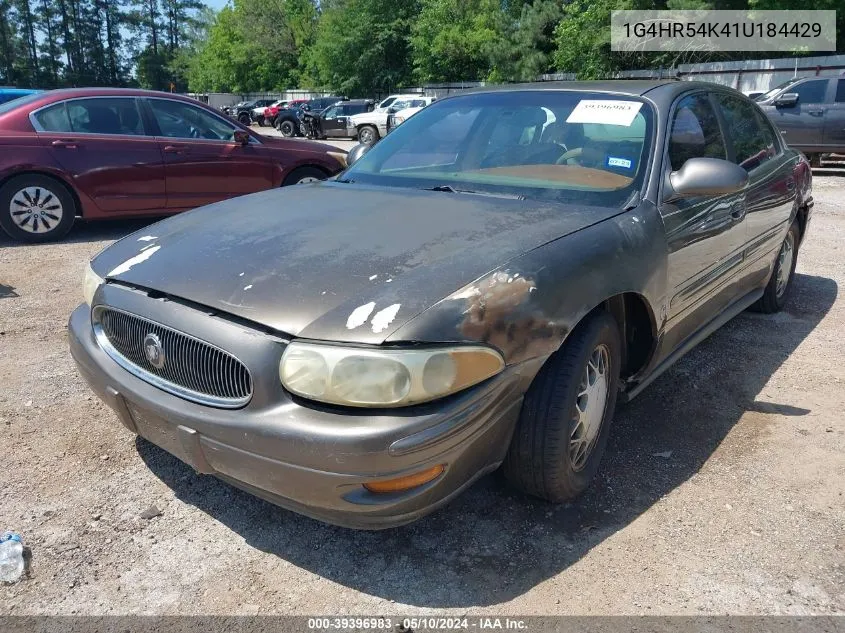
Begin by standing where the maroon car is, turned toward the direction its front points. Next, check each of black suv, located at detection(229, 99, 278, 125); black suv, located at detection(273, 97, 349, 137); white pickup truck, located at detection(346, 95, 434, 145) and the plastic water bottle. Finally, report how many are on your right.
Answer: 1

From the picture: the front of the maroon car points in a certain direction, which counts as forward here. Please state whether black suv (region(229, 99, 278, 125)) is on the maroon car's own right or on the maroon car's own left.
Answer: on the maroon car's own left

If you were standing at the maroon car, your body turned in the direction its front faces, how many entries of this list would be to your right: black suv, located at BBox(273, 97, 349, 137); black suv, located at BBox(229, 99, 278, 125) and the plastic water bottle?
1

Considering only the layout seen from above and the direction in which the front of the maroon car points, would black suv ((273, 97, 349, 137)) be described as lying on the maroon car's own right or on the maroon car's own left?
on the maroon car's own left

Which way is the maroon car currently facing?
to the viewer's right

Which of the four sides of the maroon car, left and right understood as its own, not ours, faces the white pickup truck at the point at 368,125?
left

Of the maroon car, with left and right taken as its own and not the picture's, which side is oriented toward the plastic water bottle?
right

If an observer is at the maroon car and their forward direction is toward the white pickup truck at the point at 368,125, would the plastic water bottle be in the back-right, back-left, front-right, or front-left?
back-right
